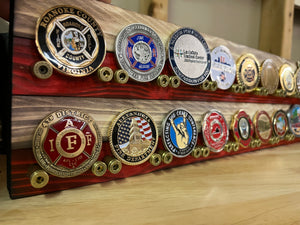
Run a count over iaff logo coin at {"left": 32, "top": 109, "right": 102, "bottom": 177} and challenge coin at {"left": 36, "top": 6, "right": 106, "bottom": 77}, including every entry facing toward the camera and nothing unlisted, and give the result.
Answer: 2

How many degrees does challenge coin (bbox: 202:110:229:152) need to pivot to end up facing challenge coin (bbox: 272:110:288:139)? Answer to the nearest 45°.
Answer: approximately 90° to its left

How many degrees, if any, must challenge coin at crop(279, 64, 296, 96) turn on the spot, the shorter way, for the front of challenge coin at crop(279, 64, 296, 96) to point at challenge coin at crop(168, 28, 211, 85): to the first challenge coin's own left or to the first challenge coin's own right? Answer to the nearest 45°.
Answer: approximately 90° to the first challenge coin's own right

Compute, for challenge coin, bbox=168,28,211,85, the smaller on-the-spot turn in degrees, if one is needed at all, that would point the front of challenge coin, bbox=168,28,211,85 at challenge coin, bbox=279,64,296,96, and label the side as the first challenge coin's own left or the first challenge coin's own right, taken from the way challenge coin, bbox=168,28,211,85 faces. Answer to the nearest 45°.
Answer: approximately 90° to the first challenge coin's own left
